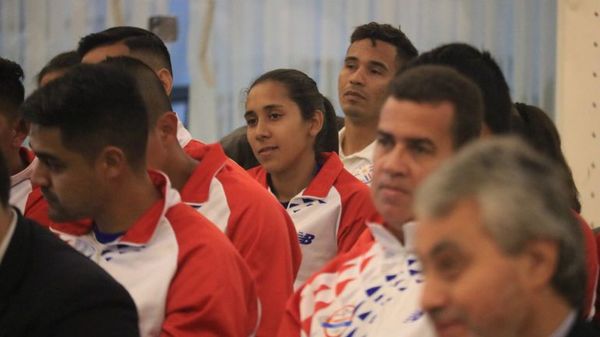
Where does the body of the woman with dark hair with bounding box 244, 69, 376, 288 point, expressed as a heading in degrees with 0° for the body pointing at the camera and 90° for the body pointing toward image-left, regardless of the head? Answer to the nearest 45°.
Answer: approximately 45°

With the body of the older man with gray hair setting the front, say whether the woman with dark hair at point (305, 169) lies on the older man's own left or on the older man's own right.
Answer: on the older man's own right

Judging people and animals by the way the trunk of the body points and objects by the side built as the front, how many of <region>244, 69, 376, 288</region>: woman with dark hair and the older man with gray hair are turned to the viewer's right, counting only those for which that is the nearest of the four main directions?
0

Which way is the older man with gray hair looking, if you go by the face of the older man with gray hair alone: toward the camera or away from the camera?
toward the camera

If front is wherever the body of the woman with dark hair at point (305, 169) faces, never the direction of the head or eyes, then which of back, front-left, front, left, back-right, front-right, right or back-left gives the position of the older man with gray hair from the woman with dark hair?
front-left

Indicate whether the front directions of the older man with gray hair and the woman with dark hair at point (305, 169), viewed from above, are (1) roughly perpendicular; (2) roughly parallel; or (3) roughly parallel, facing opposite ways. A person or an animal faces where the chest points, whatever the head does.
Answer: roughly parallel

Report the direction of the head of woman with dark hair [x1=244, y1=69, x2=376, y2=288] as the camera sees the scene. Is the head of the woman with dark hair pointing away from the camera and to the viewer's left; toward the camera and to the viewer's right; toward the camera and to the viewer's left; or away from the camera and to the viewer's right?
toward the camera and to the viewer's left
